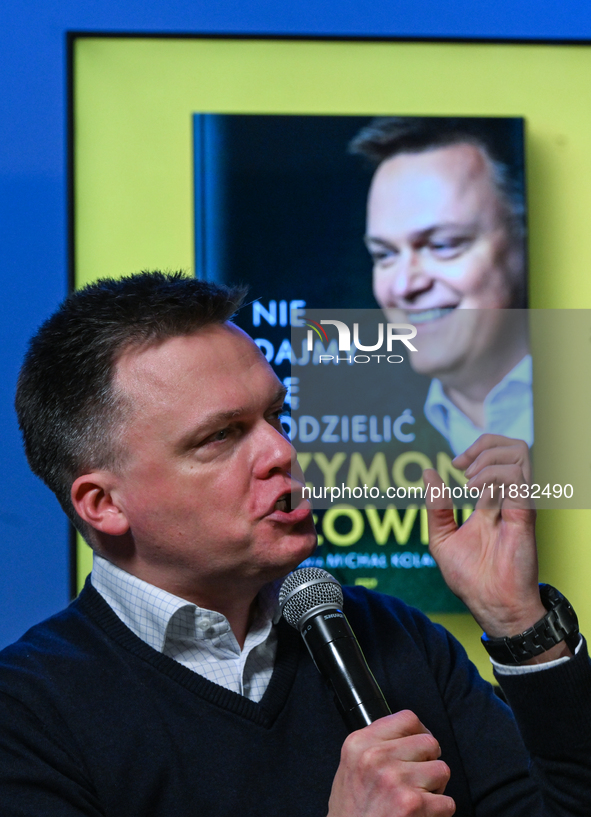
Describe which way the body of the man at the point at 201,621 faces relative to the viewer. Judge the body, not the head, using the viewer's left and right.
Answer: facing the viewer and to the right of the viewer
